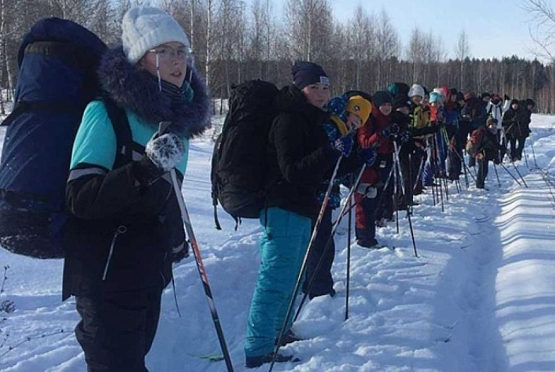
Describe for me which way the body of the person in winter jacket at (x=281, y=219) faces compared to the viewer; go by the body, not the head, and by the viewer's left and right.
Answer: facing to the right of the viewer

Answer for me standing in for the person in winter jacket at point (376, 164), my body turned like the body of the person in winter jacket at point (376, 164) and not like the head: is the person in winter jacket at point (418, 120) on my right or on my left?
on my left

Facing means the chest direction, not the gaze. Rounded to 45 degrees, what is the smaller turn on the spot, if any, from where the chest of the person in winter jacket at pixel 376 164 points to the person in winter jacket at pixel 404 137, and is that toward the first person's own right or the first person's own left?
approximately 135° to the first person's own left

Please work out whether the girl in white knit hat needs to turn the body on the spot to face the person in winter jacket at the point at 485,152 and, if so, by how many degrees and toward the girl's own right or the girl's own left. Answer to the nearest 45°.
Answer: approximately 90° to the girl's own left

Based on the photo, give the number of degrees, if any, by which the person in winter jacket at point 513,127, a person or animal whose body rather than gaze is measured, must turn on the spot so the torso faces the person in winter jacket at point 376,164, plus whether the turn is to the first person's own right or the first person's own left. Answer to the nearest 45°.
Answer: approximately 45° to the first person's own right

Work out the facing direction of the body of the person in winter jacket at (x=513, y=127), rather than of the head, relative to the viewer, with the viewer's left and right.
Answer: facing the viewer and to the right of the viewer

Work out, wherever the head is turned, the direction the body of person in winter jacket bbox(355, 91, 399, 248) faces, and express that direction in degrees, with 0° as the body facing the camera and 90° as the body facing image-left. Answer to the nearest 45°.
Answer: approximately 315°

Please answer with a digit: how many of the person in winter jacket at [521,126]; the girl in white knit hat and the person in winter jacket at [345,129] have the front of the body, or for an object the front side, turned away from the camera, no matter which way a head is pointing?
0

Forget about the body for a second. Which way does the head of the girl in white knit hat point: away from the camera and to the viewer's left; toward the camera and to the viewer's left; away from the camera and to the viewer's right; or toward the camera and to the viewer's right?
toward the camera and to the viewer's right

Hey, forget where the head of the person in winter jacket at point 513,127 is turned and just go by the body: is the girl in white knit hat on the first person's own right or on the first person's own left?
on the first person's own right

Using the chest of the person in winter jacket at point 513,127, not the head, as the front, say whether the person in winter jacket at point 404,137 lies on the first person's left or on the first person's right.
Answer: on the first person's right

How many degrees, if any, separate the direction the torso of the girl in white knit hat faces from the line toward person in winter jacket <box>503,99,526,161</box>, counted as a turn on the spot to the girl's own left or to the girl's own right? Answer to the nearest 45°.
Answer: approximately 90° to the girl's own left
